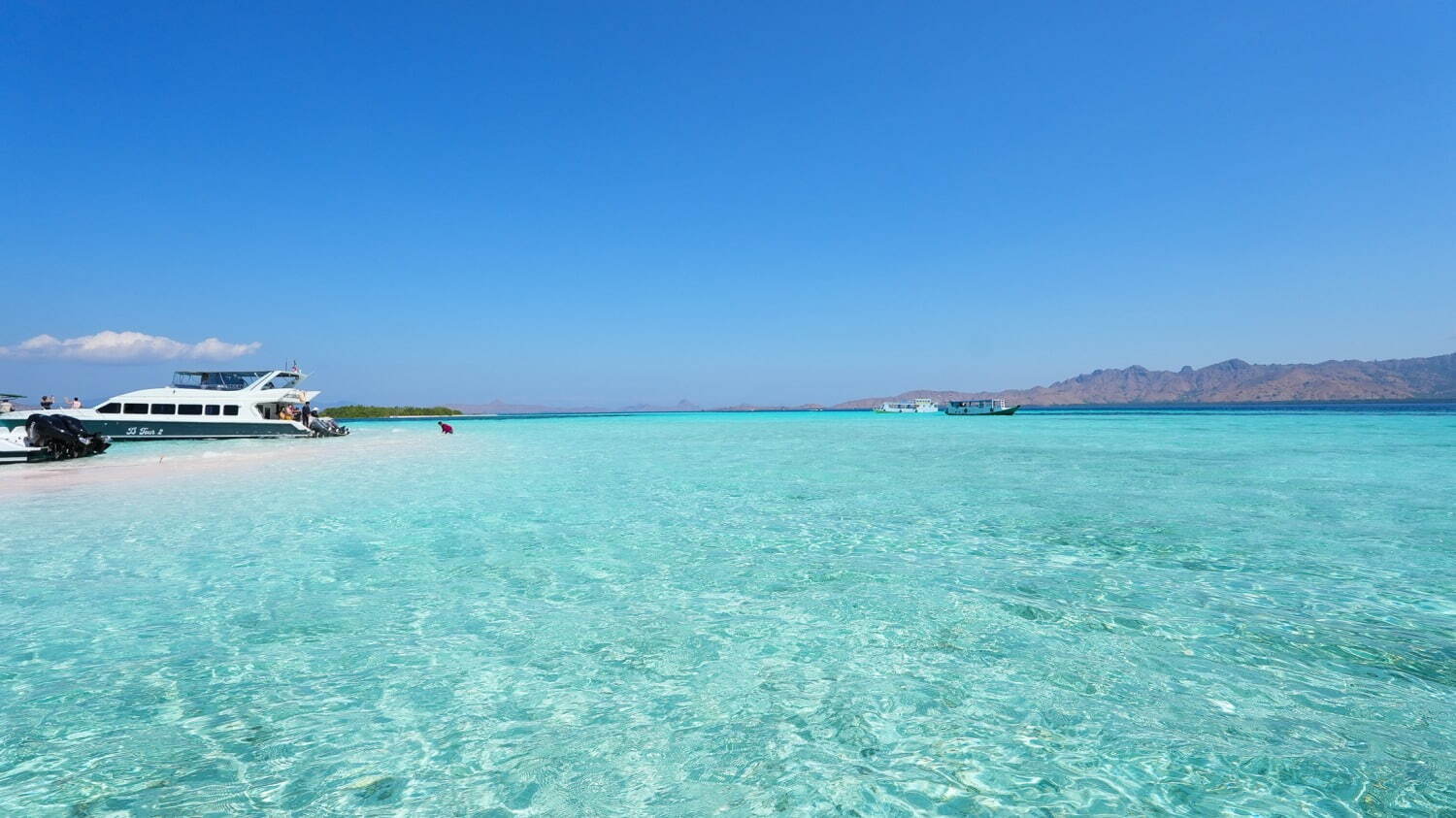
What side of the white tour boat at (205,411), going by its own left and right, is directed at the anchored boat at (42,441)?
left

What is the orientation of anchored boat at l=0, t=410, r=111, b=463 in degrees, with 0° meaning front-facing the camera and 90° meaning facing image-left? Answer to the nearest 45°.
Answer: approximately 90°

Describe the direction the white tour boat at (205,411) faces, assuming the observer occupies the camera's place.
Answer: facing to the left of the viewer

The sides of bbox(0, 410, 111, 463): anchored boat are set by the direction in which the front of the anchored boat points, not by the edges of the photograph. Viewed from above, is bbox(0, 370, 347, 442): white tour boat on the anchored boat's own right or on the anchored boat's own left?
on the anchored boat's own right
